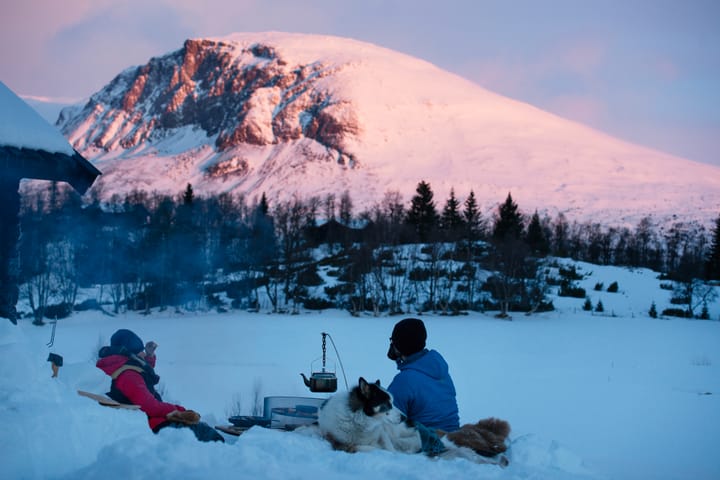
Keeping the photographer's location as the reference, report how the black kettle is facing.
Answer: facing to the left of the viewer

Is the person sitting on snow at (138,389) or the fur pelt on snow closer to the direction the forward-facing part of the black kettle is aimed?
the person sitting on snow

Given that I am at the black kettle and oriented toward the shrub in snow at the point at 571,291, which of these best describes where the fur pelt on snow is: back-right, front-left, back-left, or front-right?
back-right

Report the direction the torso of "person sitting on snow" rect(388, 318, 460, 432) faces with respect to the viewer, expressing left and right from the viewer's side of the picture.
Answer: facing away from the viewer and to the left of the viewer

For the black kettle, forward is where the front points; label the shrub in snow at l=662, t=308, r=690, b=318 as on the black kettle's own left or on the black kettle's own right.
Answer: on the black kettle's own right
